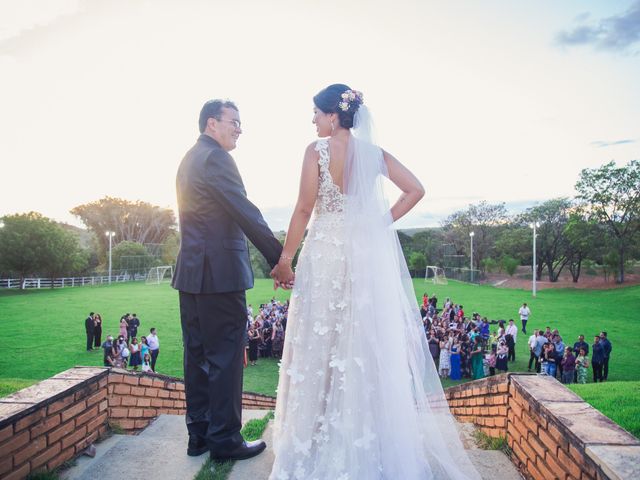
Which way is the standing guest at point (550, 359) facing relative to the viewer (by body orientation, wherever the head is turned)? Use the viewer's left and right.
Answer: facing the viewer and to the left of the viewer

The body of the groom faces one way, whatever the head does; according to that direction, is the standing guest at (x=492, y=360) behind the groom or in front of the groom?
in front

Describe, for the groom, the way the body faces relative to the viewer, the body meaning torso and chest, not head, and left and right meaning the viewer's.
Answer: facing away from the viewer and to the right of the viewer

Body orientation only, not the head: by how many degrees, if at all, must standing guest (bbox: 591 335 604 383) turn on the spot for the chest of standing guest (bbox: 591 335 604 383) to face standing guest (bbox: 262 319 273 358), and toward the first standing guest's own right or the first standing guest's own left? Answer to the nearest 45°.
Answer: approximately 45° to the first standing guest's own right

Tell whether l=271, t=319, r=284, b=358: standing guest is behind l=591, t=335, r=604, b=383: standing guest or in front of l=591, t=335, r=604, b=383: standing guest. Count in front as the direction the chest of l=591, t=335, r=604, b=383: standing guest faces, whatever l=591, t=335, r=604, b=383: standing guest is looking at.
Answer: in front

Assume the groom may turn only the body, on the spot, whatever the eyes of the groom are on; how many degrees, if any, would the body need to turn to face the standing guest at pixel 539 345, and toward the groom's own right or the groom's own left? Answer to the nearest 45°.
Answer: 0° — they already face them

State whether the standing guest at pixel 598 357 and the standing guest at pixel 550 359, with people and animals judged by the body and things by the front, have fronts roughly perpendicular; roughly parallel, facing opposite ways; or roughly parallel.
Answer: roughly parallel

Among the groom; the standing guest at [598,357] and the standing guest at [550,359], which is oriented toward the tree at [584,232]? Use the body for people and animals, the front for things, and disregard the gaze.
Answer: the groom

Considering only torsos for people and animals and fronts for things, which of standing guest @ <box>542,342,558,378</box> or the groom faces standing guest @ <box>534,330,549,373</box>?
the groom

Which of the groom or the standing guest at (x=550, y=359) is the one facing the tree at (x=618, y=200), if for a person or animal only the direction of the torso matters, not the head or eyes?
the groom

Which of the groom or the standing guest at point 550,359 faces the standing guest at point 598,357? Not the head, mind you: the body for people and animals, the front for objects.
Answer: the groom

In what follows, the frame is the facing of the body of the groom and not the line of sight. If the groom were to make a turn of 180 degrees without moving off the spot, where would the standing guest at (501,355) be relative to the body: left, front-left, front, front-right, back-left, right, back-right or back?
back

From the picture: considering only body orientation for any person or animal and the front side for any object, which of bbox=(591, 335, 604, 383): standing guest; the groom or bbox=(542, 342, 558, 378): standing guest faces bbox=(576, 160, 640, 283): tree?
the groom

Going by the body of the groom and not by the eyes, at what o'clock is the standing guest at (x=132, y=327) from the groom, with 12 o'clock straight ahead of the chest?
The standing guest is roughly at 10 o'clock from the groom.

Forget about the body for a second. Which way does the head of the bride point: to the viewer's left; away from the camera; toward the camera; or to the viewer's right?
to the viewer's left

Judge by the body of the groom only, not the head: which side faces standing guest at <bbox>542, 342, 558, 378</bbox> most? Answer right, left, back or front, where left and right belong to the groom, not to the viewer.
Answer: front

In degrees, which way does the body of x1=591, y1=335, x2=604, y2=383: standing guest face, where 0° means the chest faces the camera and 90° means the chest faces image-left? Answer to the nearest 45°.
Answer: approximately 45°

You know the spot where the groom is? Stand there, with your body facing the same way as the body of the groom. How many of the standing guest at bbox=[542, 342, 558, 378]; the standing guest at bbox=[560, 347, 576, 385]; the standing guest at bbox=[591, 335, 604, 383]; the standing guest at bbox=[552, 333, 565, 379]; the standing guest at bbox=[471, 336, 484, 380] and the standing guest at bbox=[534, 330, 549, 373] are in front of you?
6

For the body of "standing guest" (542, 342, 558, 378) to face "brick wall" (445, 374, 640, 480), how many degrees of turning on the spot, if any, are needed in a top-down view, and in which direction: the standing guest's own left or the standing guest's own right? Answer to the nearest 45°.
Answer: approximately 45° to the standing guest's own left

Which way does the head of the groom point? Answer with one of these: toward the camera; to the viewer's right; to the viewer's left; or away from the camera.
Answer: to the viewer's right
